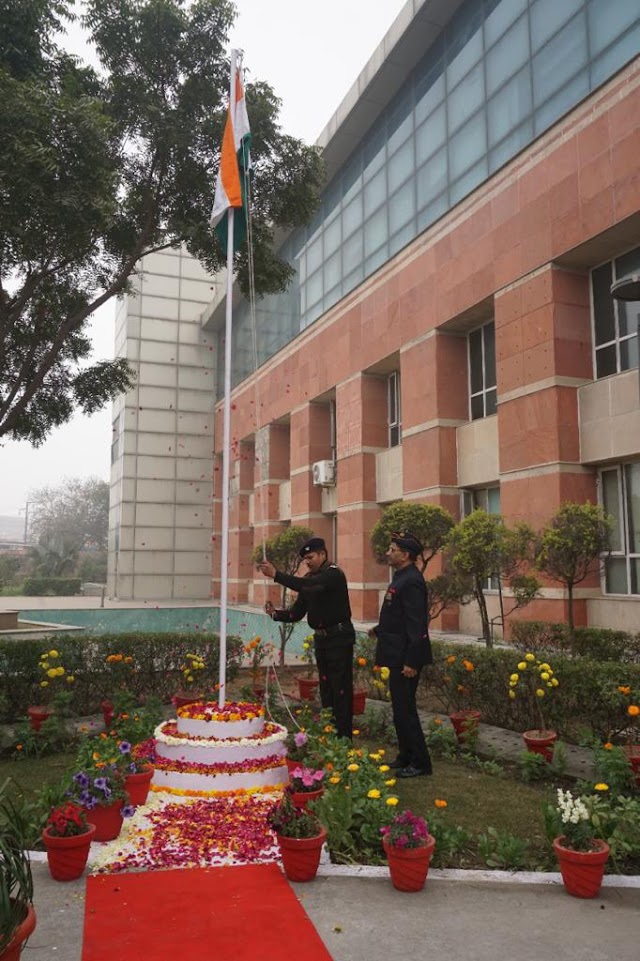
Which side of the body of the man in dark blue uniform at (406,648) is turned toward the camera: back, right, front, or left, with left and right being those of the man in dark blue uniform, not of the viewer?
left

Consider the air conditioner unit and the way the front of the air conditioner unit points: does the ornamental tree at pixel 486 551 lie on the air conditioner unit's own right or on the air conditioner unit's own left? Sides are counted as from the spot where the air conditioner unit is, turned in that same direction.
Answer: on the air conditioner unit's own left

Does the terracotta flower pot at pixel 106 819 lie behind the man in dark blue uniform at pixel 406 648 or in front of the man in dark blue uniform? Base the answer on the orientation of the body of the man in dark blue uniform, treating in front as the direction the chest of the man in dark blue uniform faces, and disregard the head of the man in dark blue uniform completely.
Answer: in front

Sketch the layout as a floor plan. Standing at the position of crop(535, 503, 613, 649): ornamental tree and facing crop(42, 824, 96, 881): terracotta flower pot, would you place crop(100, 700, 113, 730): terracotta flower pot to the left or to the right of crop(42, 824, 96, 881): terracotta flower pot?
right

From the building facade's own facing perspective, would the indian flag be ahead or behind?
ahead

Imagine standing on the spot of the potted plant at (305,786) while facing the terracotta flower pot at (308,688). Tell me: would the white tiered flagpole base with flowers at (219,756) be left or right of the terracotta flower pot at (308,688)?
left

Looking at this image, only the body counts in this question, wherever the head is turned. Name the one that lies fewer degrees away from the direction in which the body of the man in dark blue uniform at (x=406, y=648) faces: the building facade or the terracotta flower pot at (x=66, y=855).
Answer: the terracotta flower pot

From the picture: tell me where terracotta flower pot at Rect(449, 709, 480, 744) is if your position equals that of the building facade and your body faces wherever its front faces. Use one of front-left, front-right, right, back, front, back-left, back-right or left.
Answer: front-left

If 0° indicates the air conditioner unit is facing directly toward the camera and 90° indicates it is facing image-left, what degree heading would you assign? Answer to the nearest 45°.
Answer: approximately 45°

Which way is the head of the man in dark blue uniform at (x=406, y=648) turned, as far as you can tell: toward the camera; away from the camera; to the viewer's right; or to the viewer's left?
to the viewer's left

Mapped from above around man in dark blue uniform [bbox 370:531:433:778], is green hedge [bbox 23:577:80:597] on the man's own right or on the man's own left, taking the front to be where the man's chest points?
on the man's own right

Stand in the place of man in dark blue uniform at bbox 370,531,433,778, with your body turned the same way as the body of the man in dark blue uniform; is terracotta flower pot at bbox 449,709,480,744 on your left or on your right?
on your right
